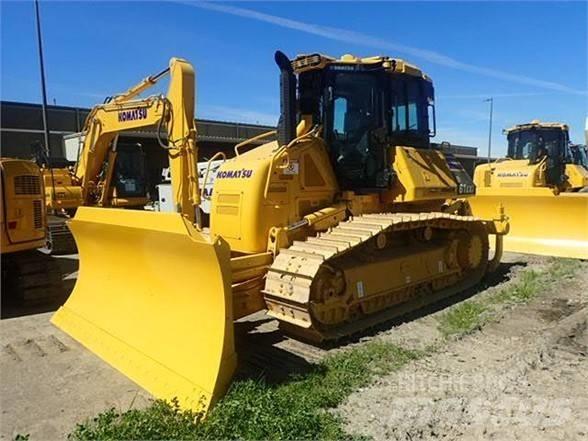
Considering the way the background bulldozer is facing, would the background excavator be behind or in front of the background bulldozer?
in front

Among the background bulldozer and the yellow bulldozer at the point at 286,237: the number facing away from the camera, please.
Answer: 0

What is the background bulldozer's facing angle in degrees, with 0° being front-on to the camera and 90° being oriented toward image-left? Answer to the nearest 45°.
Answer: approximately 45°

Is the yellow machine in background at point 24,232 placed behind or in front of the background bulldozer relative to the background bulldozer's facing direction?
in front

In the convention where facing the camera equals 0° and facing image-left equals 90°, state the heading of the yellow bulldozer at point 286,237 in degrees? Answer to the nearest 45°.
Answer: approximately 45°

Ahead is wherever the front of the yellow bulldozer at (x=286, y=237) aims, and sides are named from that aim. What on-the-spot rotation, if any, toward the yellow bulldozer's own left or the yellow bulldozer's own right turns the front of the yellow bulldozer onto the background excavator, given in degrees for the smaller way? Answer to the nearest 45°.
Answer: approximately 90° to the yellow bulldozer's own right

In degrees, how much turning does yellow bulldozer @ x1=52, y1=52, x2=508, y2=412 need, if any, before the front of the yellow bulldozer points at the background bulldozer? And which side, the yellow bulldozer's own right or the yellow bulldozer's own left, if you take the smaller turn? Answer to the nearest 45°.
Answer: approximately 180°

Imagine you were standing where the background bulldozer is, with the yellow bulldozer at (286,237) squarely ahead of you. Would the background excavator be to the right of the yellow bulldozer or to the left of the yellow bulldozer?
right
